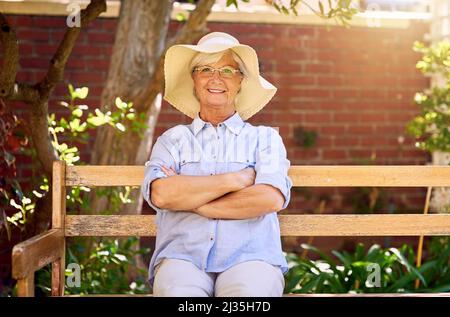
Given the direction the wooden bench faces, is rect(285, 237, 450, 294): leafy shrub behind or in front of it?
behind

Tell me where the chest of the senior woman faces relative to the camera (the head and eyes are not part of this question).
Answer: toward the camera

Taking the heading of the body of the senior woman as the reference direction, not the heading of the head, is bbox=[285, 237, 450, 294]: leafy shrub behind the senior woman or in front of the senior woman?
behind

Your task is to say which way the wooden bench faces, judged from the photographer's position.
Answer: facing the viewer

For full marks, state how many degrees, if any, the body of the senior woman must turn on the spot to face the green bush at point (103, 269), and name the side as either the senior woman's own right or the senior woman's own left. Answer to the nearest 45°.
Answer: approximately 135° to the senior woman's own right

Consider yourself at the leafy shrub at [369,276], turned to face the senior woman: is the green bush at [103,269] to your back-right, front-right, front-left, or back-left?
front-right
